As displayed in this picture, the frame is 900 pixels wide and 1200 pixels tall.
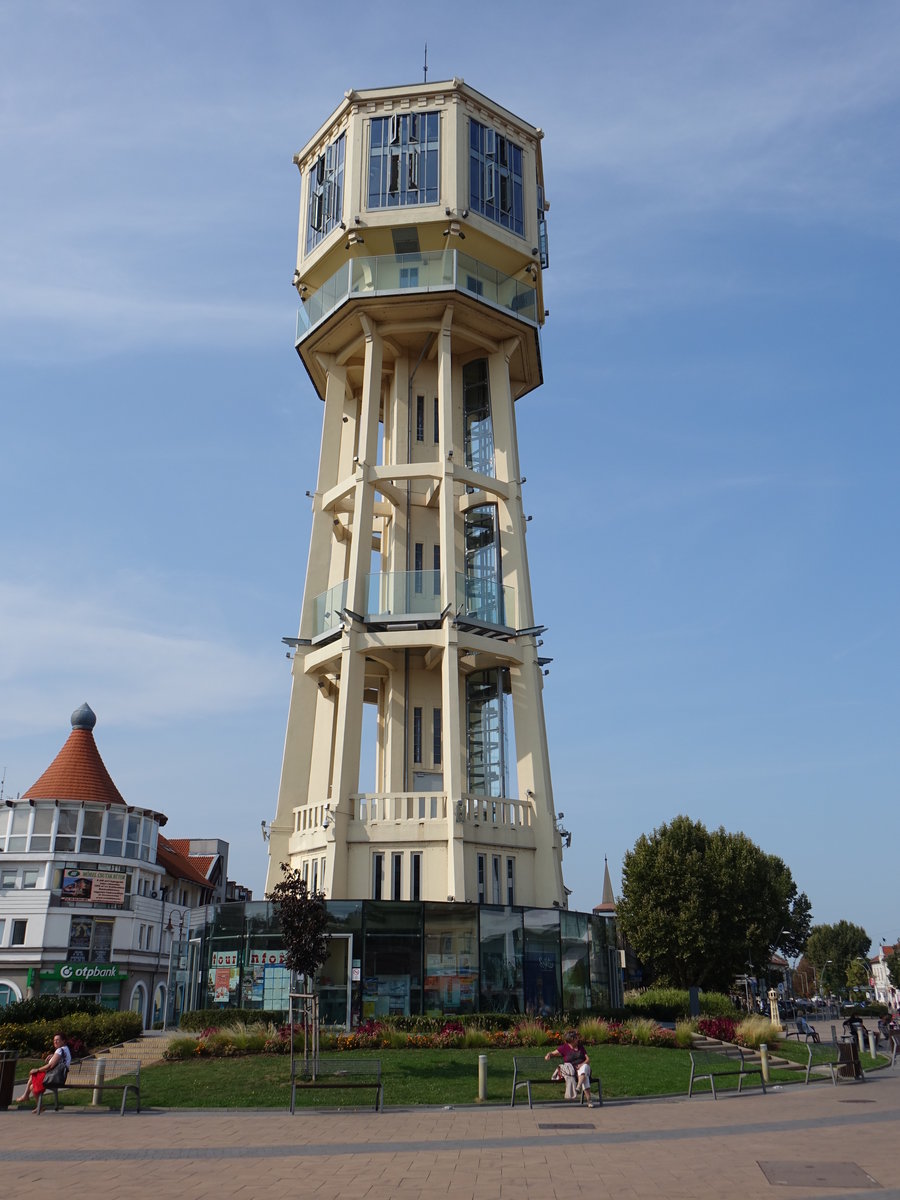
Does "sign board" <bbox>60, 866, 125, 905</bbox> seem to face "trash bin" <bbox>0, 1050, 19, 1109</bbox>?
yes

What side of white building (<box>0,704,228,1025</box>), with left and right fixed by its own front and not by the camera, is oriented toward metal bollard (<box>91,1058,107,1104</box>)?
front

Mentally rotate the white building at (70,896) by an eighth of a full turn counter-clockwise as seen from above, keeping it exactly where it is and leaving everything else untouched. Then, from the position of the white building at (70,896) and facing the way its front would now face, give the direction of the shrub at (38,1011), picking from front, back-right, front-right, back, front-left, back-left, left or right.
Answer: front-right

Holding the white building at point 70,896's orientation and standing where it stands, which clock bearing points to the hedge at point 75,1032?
The hedge is roughly at 12 o'clock from the white building.

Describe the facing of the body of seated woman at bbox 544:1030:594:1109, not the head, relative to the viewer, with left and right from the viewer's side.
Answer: facing the viewer

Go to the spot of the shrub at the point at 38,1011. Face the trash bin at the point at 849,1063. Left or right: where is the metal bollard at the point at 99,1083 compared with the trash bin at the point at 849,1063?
right

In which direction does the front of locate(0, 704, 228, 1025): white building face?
toward the camera

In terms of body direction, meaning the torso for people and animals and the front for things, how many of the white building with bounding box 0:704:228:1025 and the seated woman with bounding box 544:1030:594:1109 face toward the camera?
2

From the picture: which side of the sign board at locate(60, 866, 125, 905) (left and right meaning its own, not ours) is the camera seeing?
front

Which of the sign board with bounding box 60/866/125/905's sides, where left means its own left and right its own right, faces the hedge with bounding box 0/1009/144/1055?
front

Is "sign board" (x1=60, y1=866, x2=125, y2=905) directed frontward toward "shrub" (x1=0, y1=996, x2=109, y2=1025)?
yes

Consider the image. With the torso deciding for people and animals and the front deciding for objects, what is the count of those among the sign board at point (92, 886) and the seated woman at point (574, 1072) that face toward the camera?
2

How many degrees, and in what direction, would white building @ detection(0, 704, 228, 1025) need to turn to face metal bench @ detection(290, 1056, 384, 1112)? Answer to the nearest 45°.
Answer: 0° — it already faces it
